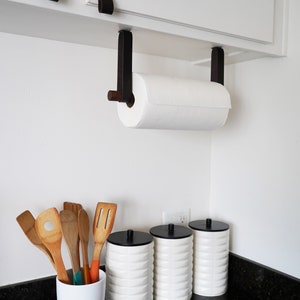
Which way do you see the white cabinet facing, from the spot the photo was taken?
facing the viewer and to the right of the viewer
